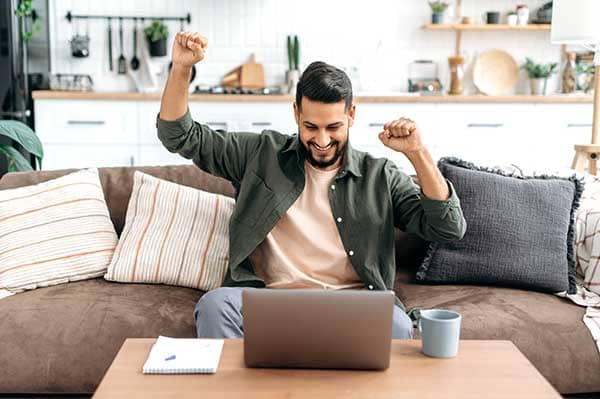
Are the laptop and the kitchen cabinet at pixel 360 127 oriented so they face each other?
yes

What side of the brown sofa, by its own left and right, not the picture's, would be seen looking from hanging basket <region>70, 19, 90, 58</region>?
back

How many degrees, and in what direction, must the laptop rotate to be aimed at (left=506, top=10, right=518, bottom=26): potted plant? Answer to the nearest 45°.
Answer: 0° — it already faces it

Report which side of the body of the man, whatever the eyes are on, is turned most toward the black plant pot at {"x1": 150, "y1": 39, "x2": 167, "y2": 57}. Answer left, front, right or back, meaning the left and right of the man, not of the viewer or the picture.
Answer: back

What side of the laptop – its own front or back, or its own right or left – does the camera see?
back

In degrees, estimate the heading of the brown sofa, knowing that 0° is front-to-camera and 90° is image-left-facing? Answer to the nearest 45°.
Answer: approximately 0°

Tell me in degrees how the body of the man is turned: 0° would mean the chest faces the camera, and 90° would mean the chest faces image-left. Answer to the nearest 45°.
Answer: approximately 0°

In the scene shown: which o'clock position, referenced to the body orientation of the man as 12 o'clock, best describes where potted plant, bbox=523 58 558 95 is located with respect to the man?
The potted plant is roughly at 7 o'clock from the man.

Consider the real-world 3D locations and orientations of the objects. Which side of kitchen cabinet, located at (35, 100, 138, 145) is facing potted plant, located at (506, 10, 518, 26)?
left
